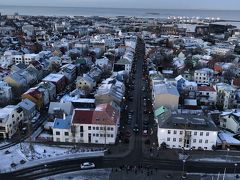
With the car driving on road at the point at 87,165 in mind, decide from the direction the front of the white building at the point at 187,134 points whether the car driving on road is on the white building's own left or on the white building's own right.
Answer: on the white building's own right

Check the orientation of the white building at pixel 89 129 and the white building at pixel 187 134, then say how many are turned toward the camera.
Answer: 2

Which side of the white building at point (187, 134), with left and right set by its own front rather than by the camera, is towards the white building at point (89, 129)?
right

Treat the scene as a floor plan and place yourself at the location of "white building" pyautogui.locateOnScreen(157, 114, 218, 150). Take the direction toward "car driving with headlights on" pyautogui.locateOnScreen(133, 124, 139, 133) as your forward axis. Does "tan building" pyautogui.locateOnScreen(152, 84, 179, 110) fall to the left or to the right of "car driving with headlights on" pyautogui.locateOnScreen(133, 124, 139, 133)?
right

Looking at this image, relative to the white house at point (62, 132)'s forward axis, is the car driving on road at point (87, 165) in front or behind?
in front

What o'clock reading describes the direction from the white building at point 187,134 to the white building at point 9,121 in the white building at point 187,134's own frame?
the white building at point 9,121 is roughly at 3 o'clock from the white building at point 187,134.

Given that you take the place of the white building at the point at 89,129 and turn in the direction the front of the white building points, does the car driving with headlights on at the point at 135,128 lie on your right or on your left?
on your left

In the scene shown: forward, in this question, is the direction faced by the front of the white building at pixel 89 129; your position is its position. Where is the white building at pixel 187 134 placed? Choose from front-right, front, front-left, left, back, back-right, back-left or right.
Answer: left

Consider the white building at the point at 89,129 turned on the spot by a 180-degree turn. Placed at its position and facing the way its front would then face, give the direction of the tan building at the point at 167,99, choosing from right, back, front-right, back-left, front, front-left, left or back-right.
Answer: front-right

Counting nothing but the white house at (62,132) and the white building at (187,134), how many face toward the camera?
2
